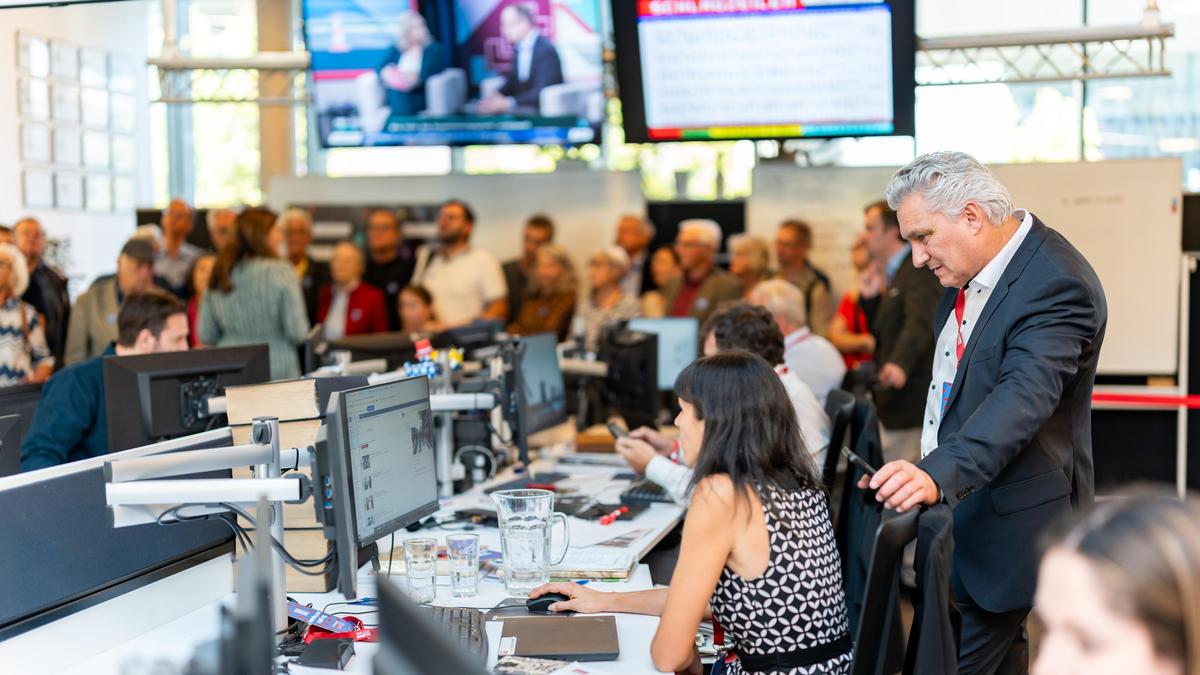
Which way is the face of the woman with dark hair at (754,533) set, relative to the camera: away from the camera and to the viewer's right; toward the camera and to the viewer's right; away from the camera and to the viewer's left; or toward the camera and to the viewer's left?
away from the camera and to the viewer's left

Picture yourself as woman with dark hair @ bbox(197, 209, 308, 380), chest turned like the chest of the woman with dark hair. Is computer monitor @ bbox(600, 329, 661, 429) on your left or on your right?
on your right

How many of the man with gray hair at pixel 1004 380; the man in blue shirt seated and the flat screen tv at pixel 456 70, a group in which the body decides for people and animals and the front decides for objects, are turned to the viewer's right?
1

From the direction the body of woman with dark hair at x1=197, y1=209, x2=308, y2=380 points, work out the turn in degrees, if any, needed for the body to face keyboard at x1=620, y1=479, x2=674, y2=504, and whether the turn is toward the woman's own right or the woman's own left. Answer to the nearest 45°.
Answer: approximately 90° to the woman's own right

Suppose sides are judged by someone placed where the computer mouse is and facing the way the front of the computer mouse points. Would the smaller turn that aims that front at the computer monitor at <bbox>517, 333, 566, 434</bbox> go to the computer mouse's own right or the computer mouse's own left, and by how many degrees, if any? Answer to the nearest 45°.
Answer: approximately 90° to the computer mouse's own right

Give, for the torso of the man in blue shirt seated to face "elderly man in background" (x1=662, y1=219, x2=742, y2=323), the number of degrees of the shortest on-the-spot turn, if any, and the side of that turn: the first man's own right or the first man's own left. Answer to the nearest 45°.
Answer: approximately 45° to the first man's own left

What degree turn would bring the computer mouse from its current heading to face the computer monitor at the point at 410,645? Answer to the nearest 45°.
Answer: approximately 90° to its left

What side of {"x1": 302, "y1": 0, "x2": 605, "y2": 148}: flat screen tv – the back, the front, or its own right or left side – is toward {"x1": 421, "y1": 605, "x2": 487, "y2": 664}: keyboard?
front

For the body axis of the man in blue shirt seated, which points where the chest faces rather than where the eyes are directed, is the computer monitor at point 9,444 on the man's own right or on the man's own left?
on the man's own right

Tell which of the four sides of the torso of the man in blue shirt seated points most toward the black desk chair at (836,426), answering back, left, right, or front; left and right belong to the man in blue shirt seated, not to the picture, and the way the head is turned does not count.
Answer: front

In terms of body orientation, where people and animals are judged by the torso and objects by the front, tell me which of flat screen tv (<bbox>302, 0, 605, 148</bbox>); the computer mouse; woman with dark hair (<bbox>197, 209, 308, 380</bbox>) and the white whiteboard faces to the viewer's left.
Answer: the computer mouse
